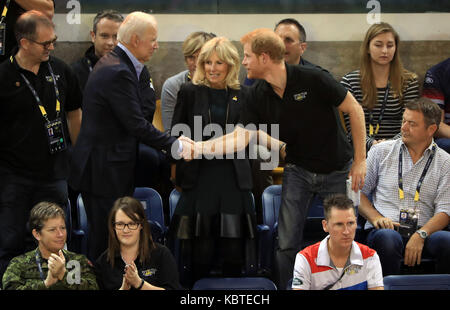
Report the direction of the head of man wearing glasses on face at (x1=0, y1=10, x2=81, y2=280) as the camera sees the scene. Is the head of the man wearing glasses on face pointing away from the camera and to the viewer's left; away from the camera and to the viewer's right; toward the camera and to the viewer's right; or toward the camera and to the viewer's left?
toward the camera and to the viewer's right

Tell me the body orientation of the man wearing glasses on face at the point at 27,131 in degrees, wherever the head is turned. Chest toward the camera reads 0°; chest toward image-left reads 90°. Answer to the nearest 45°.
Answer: approximately 315°

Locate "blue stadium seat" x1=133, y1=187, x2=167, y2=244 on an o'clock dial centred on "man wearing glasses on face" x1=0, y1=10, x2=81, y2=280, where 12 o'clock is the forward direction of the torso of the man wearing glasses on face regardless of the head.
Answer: The blue stadium seat is roughly at 10 o'clock from the man wearing glasses on face.
